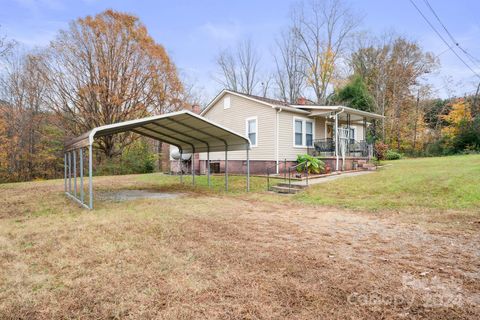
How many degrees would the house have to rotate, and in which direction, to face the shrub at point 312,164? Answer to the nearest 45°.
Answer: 0° — it already faces it

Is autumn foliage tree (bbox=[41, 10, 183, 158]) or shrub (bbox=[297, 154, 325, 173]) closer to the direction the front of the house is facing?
the shrub

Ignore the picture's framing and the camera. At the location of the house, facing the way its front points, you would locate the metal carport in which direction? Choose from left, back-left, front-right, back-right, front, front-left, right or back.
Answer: right

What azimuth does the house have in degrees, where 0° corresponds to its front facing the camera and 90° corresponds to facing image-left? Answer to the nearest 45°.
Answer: approximately 315°

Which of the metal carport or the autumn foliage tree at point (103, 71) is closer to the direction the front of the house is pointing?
the metal carport

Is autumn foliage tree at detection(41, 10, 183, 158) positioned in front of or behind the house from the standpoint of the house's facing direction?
behind
